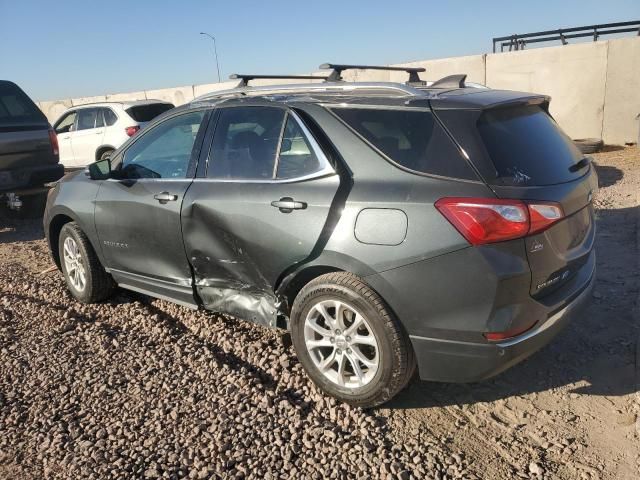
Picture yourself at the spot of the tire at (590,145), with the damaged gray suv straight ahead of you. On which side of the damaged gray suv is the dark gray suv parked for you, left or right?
right

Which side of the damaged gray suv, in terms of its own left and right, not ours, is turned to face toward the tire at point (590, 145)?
right

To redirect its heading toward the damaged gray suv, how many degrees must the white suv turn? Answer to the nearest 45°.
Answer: approximately 135° to its left

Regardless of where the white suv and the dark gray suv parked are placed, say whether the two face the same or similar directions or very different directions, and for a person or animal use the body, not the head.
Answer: same or similar directions

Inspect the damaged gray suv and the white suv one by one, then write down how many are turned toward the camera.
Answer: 0

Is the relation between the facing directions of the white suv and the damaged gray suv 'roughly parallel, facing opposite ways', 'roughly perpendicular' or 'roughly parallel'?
roughly parallel

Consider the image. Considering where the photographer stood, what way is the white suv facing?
facing away from the viewer and to the left of the viewer

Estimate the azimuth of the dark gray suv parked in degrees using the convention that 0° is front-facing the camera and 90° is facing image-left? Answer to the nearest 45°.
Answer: approximately 135°

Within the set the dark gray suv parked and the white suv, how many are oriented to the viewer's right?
0

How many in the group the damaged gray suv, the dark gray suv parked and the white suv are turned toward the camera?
0

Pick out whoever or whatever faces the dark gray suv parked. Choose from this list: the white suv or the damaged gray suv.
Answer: the damaged gray suv

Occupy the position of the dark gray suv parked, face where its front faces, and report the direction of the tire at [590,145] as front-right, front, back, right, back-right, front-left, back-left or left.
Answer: back-right

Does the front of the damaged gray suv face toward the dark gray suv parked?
yes

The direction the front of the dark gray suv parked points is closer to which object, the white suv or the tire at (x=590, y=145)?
the white suv

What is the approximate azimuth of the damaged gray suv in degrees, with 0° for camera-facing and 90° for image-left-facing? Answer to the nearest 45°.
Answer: approximately 135°

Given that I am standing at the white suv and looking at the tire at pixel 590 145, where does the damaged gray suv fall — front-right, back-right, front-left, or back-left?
front-right
